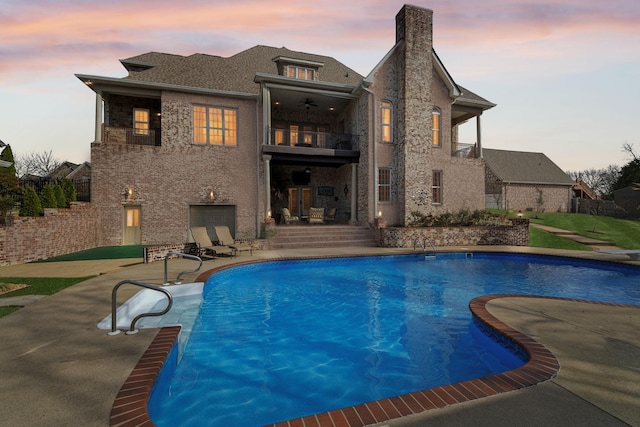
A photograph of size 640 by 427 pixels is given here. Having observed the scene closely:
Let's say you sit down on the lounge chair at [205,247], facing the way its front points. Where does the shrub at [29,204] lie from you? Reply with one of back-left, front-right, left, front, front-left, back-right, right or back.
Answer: back-right

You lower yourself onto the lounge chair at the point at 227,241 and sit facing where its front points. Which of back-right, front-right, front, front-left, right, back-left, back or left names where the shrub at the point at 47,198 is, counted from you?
back-right

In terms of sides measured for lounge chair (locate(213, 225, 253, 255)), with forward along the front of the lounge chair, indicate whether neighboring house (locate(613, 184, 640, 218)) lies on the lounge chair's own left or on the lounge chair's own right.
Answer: on the lounge chair's own left

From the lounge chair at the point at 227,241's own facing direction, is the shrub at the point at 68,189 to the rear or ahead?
to the rear

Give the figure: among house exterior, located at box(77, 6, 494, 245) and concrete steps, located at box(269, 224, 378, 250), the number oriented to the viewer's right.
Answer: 0

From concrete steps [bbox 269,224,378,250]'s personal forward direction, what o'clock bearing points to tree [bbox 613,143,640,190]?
The tree is roughly at 8 o'clock from the concrete steps.

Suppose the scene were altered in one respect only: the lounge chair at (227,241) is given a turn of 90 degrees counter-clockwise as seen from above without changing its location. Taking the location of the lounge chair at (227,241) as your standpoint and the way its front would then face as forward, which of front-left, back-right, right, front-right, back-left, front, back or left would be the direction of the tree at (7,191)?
back-left

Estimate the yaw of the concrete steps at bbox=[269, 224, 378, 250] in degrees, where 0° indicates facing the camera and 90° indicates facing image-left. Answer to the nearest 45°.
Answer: approximately 0°

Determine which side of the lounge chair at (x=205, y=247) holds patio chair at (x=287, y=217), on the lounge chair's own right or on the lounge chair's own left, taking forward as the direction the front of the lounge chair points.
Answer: on the lounge chair's own left

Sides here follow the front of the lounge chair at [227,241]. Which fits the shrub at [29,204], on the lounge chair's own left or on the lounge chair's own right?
on the lounge chair's own right
